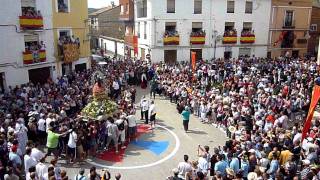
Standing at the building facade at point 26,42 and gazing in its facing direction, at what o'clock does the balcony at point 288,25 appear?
The balcony is roughly at 10 o'clock from the building facade.

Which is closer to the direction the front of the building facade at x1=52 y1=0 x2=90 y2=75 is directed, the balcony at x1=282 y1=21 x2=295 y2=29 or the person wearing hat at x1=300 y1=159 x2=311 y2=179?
the person wearing hat

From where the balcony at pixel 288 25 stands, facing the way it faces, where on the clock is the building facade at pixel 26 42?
The building facade is roughly at 1 o'clock from the balcony.

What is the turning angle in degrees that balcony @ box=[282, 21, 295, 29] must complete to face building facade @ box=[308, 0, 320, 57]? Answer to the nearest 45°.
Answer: approximately 135° to its left

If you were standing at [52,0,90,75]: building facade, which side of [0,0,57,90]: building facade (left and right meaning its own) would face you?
left

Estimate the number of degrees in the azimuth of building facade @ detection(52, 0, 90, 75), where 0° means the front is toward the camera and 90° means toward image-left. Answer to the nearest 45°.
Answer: approximately 315°

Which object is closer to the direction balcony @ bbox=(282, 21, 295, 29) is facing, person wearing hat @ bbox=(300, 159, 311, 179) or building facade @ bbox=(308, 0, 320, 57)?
the person wearing hat

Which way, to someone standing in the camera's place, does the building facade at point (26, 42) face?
facing the viewer and to the right of the viewer

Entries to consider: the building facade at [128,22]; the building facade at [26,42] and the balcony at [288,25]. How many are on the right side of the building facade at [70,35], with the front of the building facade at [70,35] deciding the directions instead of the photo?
1

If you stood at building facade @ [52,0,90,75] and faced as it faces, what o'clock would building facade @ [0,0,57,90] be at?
building facade @ [0,0,57,90] is roughly at 3 o'clock from building facade @ [52,0,90,75].

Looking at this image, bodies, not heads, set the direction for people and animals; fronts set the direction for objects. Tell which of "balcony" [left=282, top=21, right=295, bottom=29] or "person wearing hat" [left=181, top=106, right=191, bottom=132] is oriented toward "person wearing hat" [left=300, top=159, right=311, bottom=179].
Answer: the balcony
